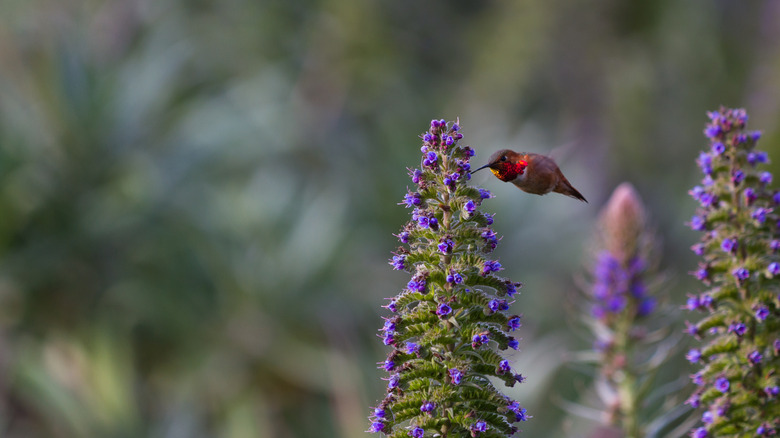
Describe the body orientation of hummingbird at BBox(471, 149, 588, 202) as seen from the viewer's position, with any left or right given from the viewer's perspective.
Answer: facing to the left of the viewer

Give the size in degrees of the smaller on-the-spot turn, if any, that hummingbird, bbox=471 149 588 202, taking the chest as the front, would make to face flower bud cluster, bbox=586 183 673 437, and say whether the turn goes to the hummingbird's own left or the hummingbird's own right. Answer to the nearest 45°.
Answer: approximately 90° to the hummingbird's own right
